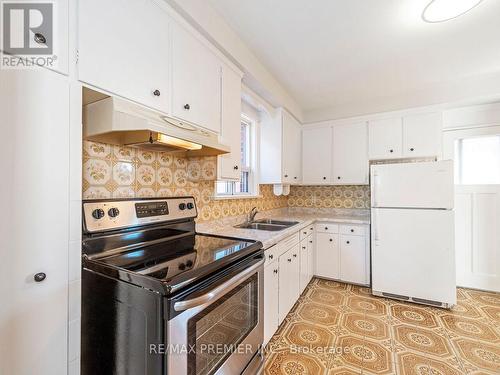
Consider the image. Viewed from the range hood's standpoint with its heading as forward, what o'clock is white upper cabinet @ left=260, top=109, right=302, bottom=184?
The white upper cabinet is roughly at 9 o'clock from the range hood.

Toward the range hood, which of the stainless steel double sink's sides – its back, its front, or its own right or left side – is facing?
right

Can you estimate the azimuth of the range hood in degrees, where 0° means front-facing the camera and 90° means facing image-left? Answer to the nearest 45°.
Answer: approximately 315°

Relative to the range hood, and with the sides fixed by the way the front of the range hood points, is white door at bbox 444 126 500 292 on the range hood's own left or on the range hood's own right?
on the range hood's own left

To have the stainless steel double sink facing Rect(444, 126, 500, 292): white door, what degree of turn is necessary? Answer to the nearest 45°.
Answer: approximately 45° to its left

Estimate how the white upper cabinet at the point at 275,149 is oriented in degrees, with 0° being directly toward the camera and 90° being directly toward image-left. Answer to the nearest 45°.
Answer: approximately 315°

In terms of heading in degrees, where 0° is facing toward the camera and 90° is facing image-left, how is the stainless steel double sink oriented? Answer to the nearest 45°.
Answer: approximately 315°
